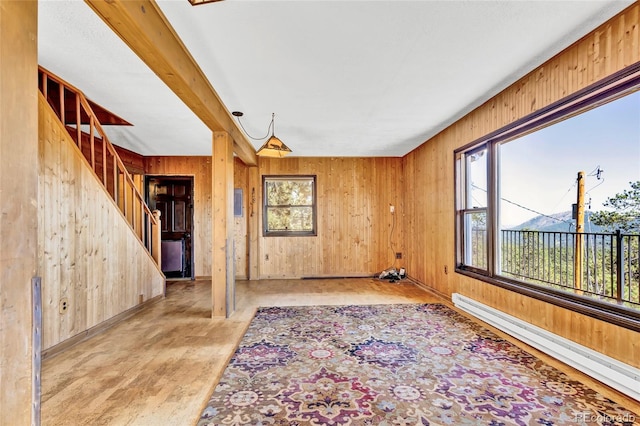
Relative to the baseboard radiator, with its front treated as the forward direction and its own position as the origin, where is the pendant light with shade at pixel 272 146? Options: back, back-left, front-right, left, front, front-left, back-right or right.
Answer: front-right

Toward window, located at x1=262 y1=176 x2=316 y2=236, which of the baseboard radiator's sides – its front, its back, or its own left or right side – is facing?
right

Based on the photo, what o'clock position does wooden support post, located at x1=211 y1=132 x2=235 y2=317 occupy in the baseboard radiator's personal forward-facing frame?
The wooden support post is roughly at 1 o'clock from the baseboard radiator.

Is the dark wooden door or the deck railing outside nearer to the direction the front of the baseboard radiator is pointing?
the dark wooden door

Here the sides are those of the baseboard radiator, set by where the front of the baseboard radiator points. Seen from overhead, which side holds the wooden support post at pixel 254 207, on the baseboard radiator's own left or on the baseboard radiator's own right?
on the baseboard radiator's own right

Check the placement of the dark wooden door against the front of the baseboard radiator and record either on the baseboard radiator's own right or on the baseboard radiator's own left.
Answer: on the baseboard radiator's own right

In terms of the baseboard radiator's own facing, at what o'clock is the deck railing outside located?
The deck railing outside is roughly at 5 o'clock from the baseboard radiator.

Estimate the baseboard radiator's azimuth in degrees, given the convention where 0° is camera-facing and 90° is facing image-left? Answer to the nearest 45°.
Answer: approximately 45°

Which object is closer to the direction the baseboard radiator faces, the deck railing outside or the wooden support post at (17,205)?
the wooden support post

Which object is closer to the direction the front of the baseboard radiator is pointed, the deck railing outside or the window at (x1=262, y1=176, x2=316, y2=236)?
the window

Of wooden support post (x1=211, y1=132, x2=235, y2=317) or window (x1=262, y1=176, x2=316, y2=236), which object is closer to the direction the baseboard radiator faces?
the wooden support post

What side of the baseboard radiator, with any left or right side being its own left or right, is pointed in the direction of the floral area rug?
front
